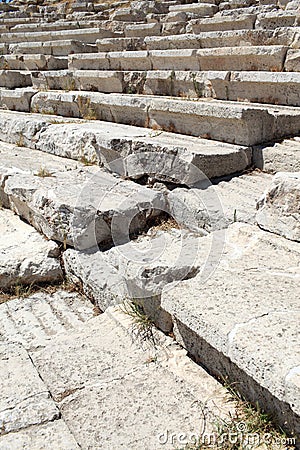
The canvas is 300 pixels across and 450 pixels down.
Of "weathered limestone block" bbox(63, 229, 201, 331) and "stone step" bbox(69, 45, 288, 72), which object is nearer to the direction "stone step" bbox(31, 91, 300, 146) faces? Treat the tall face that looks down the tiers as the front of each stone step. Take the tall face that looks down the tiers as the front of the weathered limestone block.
the weathered limestone block

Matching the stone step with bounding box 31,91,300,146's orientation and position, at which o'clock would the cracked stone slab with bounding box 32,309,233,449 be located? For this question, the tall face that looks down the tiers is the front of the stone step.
The cracked stone slab is roughly at 11 o'clock from the stone step.

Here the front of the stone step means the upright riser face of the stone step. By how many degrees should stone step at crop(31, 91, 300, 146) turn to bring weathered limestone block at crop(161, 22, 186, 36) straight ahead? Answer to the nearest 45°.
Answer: approximately 135° to its right

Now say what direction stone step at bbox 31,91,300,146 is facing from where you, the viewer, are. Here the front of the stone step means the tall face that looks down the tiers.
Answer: facing the viewer and to the left of the viewer

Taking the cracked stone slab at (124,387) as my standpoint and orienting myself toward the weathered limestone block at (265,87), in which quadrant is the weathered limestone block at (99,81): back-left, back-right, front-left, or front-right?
front-left

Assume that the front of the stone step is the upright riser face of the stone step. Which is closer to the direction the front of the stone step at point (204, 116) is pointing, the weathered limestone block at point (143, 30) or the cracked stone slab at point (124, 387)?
the cracked stone slab

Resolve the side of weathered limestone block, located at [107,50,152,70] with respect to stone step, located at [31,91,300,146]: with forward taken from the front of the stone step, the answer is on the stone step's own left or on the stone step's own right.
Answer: on the stone step's own right

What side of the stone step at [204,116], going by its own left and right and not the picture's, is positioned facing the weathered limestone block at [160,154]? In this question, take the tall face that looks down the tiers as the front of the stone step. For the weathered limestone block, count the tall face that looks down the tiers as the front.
front

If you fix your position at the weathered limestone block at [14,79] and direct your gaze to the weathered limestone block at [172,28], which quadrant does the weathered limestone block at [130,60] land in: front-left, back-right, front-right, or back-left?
front-right

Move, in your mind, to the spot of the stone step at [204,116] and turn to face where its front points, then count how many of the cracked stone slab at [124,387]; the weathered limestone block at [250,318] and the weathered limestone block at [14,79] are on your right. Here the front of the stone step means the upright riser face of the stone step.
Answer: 1

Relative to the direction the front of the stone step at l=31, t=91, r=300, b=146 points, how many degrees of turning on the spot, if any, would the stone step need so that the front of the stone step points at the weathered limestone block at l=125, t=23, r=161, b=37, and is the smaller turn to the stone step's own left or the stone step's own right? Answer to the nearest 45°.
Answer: approximately 135° to the stone step's own right

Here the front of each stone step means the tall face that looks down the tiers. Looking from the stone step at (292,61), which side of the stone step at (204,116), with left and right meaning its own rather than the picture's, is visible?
back

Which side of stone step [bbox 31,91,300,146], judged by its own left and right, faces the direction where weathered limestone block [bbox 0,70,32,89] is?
right

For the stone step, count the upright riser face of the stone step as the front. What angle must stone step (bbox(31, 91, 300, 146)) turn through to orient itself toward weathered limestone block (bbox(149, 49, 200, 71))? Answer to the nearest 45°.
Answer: approximately 135° to its right
